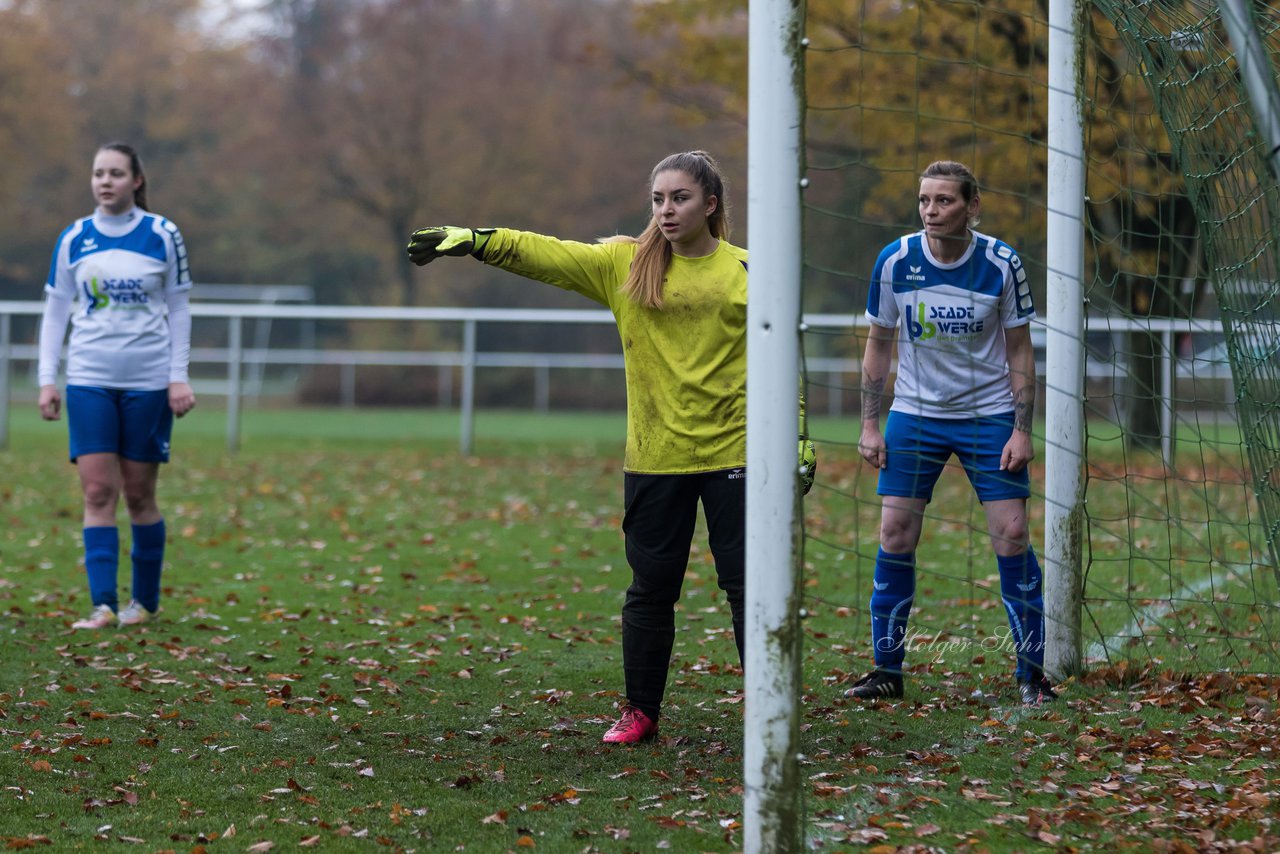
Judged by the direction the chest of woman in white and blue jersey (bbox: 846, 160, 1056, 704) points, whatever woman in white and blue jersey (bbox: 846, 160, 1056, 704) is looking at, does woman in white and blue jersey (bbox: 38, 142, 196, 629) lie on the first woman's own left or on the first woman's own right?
on the first woman's own right

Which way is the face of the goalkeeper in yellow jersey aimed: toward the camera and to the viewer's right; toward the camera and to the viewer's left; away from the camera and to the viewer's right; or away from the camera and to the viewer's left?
toward the camera and to the viewer's left

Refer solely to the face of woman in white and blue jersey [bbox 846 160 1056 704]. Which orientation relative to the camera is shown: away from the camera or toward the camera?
toward the camera

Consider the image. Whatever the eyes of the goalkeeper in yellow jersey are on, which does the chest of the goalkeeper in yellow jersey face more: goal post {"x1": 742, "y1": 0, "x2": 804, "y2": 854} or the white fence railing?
the goal post

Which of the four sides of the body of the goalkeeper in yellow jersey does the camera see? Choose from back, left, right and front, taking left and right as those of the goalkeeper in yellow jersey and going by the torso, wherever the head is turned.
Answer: front

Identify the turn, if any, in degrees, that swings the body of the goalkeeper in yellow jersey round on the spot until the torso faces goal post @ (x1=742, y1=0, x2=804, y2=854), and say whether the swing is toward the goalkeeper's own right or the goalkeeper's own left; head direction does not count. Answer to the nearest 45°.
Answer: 0° — they already face it

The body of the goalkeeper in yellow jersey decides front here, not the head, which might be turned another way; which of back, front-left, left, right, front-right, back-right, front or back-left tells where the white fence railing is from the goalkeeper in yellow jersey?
back

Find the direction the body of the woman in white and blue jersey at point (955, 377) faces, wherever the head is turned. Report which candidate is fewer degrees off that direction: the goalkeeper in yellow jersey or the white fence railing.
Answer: the goalkeeper in yellow jersey

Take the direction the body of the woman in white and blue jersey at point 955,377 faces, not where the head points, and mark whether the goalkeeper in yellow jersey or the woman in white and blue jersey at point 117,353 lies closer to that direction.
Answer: the goalkeeper in yellow jersey

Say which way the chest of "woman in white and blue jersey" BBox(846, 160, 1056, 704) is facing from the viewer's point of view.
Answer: toward the camera

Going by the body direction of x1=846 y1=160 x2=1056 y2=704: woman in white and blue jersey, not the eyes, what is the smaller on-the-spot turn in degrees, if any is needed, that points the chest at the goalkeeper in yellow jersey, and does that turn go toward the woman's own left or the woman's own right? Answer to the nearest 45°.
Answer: approximately 45° to the woman's own right

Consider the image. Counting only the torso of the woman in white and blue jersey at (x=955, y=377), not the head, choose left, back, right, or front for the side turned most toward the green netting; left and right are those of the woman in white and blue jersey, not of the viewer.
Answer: left

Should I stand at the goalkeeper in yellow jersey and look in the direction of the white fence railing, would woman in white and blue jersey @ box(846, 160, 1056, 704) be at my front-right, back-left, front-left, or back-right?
front-right

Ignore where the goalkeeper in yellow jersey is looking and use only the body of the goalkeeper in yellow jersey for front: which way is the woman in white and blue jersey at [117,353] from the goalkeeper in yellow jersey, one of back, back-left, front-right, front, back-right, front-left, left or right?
back-right

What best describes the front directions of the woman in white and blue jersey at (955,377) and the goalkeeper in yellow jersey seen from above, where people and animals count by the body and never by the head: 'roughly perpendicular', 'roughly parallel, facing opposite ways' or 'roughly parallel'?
roughly parallel

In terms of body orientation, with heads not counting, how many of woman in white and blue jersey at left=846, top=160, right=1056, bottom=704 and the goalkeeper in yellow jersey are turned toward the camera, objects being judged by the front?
2

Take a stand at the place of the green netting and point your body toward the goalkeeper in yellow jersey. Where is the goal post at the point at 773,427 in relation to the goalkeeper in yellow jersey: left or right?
left

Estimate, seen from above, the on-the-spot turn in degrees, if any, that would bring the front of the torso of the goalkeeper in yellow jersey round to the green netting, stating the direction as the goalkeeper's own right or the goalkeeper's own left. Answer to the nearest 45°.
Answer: approximately 90° to the goalkeeper's own left
